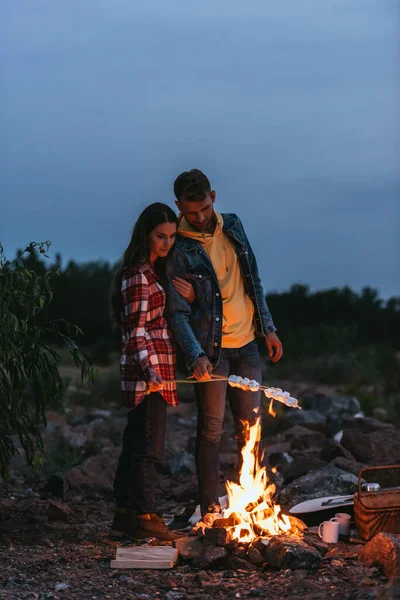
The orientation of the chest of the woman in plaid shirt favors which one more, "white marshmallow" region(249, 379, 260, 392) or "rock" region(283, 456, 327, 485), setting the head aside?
the white marshmallow

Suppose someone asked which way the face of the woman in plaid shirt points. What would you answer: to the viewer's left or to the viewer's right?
to the viewer's right

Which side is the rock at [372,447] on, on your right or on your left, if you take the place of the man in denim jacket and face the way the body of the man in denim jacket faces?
on your left

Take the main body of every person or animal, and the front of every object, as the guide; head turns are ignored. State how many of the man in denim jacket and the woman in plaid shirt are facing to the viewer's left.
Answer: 0

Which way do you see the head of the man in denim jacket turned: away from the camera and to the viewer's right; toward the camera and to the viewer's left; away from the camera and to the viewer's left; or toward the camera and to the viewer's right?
toward the camera and to the viewer's left

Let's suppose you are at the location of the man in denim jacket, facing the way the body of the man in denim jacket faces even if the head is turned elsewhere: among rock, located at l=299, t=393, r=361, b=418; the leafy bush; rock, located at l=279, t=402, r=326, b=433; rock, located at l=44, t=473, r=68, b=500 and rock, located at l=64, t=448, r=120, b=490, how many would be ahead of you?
0

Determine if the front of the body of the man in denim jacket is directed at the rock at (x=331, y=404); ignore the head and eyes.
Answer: no

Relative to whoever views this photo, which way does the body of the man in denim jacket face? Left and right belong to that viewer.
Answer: facing the viewer and to the right of the viewer

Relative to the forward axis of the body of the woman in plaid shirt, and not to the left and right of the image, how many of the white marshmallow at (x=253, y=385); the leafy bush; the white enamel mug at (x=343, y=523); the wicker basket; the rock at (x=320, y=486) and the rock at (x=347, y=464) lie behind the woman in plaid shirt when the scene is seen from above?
1

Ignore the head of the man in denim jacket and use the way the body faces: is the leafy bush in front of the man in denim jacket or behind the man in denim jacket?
behind

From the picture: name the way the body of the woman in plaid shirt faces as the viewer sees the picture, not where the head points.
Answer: to the viewer's right

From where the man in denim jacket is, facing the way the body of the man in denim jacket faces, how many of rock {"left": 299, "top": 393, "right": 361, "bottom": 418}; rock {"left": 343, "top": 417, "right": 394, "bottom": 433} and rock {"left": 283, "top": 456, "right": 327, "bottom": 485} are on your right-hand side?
0

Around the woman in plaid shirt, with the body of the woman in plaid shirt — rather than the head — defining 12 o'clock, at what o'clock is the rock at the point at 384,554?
The rock is roughly at 1 o'clock from the woman in plaid shirt.
